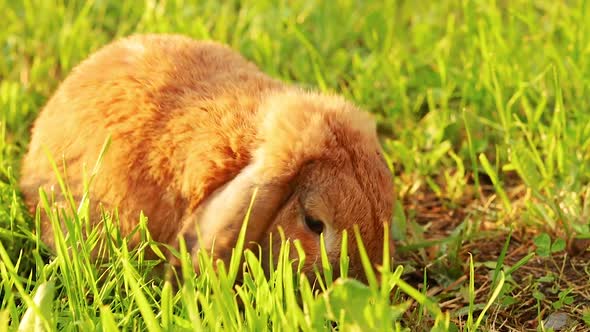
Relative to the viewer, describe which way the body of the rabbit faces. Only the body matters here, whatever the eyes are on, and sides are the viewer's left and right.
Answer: facing the viewer and to the right of the viewer
